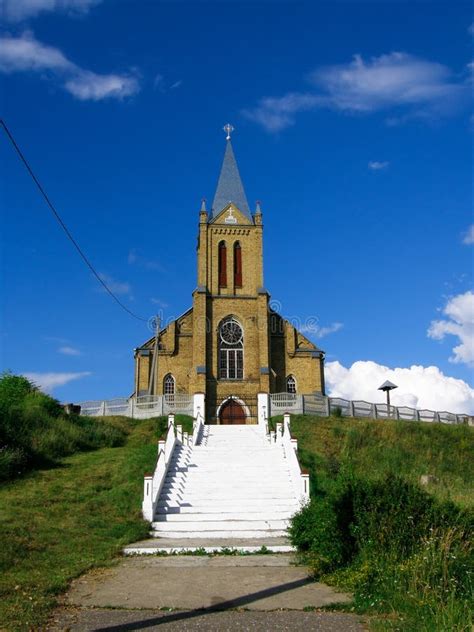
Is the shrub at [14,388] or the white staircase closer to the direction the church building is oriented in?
the white staircase

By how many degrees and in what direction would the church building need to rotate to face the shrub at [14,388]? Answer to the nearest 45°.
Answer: approximately 45° to its right

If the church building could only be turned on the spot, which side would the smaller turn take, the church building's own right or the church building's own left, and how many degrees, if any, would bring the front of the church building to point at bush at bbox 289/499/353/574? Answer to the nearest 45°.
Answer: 0° — it already faces it

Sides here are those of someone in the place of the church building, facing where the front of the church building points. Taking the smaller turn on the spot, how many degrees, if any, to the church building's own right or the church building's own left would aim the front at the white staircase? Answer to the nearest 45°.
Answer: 0° — it already faces it

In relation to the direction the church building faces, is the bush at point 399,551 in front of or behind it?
in front

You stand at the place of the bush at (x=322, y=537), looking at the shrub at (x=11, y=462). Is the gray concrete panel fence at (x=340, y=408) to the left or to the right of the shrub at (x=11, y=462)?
right

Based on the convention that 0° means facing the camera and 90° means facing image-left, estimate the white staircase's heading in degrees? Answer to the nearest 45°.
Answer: approximately 0°

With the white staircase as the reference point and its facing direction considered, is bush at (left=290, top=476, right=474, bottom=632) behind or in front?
in front

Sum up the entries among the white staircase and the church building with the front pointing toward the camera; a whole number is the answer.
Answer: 2
